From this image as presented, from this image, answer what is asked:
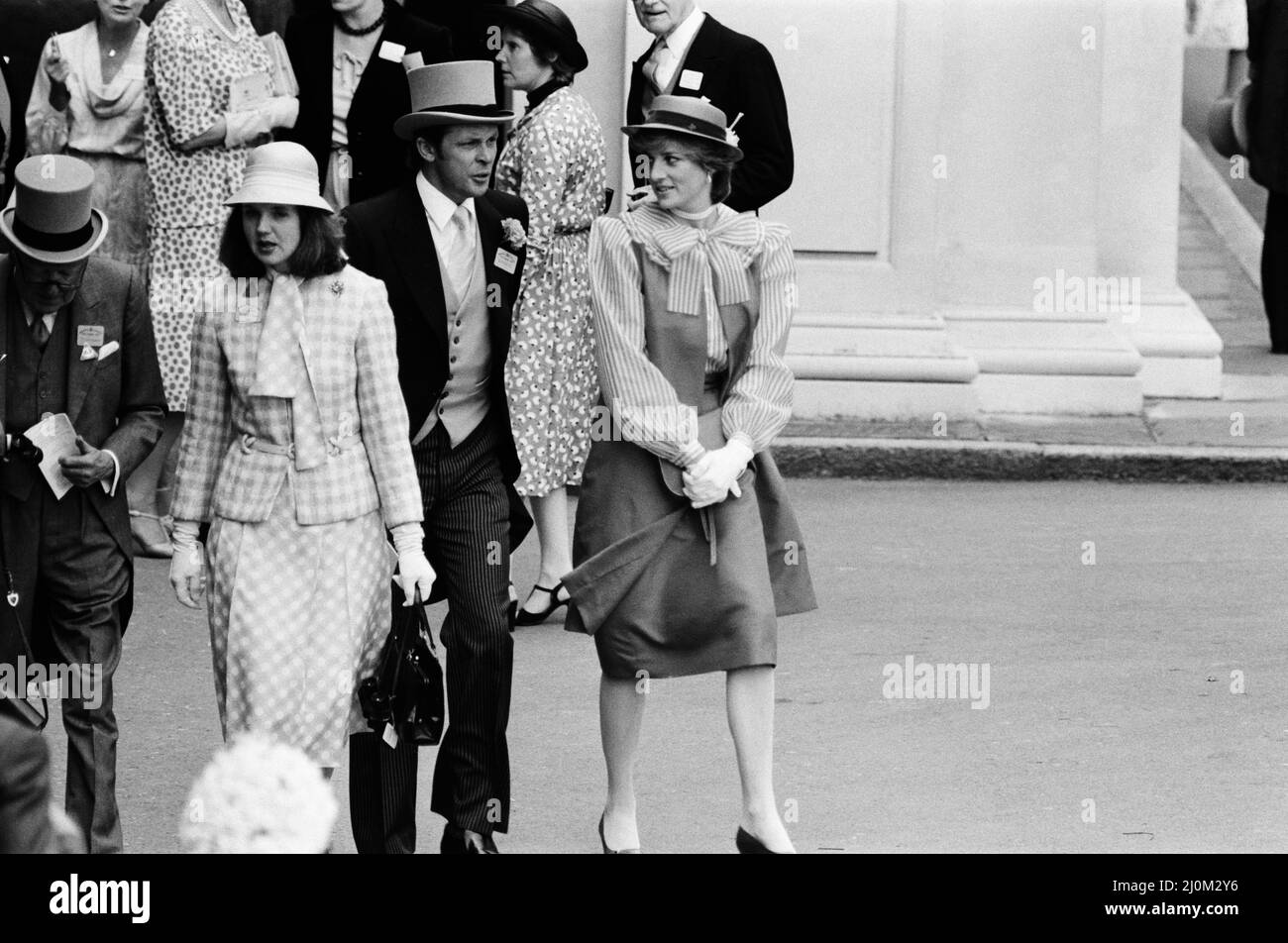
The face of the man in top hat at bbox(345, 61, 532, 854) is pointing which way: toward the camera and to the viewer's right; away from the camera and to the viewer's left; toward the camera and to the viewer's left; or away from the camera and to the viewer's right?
toward the camera and to the viewer's right

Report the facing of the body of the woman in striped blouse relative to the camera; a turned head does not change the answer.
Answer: toward the camera

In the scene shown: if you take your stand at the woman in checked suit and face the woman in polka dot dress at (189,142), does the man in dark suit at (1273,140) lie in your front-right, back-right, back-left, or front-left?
front-right

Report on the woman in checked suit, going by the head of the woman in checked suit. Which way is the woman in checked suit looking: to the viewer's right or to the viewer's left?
to the viewer's left

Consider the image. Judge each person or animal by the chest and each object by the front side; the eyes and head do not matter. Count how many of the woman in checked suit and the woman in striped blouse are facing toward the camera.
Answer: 2

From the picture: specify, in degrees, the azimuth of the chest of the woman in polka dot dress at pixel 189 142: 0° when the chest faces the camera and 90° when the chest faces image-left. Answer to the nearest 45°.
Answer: approximately 315°

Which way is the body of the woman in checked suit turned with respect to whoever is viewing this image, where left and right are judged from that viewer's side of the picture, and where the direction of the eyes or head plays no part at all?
facing the viewer

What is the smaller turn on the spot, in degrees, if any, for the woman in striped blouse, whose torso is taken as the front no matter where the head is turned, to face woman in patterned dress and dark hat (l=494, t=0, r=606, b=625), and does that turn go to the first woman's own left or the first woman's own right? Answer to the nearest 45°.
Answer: approximately 180°

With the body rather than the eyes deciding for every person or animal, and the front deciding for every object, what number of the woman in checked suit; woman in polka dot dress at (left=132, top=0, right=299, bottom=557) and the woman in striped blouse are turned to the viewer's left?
0

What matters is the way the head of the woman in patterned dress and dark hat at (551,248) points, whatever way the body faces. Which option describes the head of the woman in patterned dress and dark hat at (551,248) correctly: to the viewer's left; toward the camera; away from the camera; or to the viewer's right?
to the viewer's left
